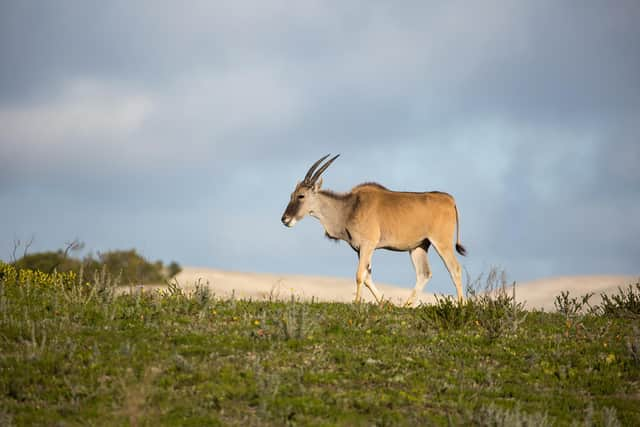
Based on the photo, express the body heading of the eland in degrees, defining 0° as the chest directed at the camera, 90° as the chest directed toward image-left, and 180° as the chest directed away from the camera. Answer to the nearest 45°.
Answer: approximately 90°

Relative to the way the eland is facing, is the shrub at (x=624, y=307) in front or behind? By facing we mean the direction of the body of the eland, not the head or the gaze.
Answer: behind
